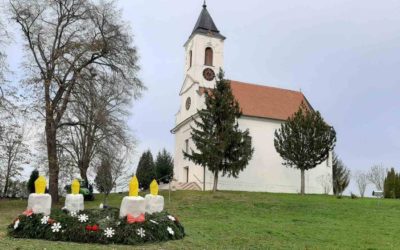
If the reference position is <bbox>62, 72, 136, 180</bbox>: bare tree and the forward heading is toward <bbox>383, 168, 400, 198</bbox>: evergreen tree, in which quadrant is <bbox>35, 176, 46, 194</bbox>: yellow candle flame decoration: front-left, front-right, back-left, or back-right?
back-right

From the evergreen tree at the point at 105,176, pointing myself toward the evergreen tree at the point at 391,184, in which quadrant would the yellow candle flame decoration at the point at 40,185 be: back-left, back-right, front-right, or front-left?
back-right

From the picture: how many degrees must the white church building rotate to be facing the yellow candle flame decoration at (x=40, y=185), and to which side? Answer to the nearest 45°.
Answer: approximately 45° to its left

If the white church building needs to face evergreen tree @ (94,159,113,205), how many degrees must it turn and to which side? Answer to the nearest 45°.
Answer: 0° — it already faces it

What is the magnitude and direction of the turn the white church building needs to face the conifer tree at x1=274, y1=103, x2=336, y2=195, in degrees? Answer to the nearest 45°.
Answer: approximately 90° to its left

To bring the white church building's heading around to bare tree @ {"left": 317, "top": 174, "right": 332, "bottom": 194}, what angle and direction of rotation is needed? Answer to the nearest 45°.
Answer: approximately 135° to its left

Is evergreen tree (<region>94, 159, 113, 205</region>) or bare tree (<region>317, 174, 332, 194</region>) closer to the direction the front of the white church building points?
the evergreen tree

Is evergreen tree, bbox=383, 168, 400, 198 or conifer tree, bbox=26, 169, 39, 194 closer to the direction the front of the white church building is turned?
the conifer tree

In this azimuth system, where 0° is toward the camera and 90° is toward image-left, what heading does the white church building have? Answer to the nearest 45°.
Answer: approximately 45°

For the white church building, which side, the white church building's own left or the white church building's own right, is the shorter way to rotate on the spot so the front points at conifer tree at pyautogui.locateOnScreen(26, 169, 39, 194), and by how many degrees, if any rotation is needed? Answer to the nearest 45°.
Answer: approximately 45° to the white church building's own right

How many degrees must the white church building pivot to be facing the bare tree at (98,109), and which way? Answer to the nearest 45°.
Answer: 0° — it already faces it

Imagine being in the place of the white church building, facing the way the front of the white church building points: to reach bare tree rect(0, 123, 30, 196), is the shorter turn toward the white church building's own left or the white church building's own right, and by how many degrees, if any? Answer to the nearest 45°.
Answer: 0° — it already faces it

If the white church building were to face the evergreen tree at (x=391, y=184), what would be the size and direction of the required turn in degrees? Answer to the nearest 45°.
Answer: approximately 135° to its left
